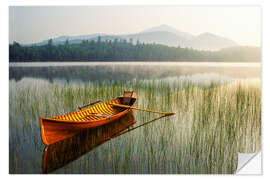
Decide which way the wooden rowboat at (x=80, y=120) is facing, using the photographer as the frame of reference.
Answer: facing the viewer and to the left of the viewer
